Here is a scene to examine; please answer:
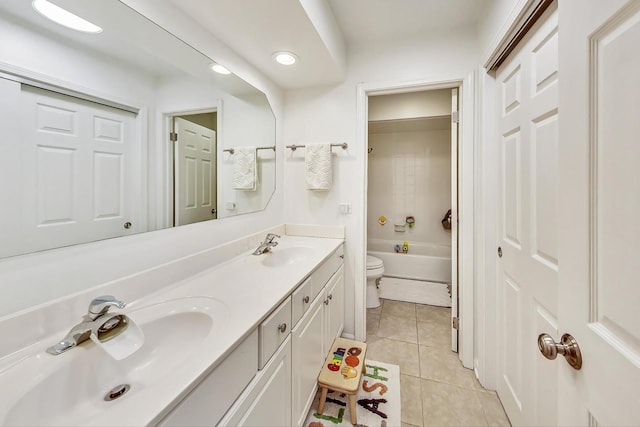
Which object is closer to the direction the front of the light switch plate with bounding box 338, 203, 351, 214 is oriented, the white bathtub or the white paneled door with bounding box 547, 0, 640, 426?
the white paneled door

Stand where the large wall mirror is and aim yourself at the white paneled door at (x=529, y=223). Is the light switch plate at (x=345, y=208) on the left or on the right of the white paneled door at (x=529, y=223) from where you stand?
left

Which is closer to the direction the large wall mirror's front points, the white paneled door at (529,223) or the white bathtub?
the white paneled door

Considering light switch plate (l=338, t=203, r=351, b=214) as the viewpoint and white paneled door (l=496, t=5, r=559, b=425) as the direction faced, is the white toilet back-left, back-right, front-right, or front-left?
back-left

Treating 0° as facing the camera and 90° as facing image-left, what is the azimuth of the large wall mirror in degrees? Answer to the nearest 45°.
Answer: approximately 315°

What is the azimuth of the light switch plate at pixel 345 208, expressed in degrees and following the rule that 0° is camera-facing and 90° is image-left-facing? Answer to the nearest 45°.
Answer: approximately 0°
